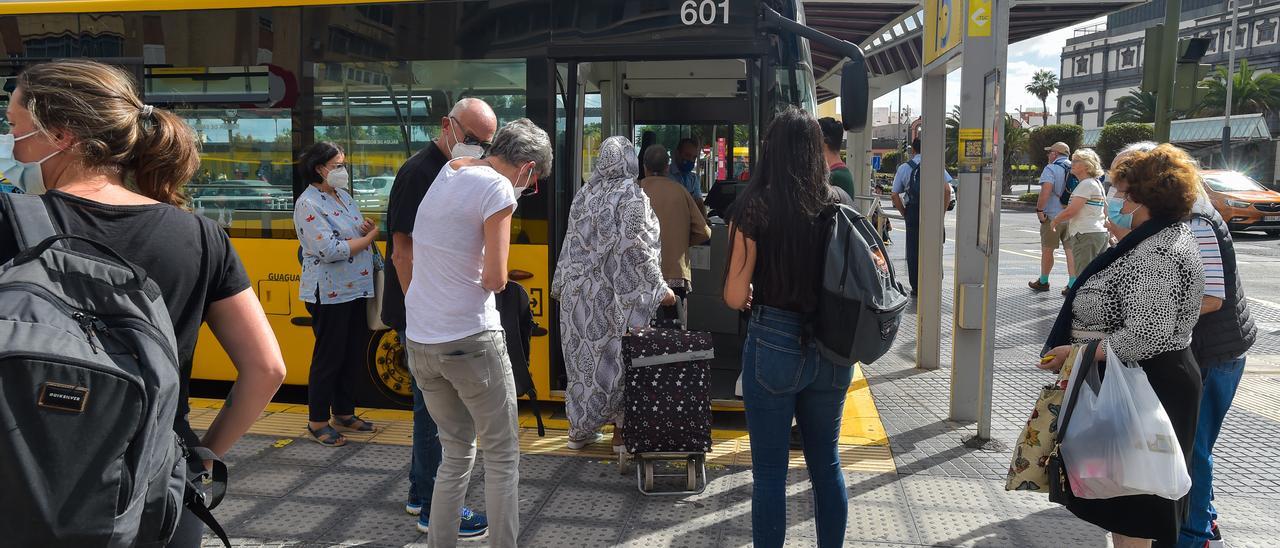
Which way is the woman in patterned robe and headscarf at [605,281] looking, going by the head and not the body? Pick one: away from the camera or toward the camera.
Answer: away from the camera

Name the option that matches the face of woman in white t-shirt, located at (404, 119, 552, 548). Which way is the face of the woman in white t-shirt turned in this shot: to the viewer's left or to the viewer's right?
to the viewer's right

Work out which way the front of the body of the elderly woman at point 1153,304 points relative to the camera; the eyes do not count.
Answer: to the viewer's left

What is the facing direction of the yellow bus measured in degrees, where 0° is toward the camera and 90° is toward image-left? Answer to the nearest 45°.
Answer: approximately 270°

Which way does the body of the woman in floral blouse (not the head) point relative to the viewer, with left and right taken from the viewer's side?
facing the viewer and to the right of the viewer

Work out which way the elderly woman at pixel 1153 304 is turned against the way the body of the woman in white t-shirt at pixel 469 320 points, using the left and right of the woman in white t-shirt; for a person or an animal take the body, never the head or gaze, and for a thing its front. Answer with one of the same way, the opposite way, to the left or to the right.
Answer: to the left

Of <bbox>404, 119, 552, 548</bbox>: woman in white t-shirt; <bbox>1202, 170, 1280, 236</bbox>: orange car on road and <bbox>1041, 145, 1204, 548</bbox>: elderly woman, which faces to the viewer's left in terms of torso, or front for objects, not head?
the elderly woman

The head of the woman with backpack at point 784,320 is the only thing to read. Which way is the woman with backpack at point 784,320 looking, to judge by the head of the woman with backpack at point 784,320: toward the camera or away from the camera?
away from the camera

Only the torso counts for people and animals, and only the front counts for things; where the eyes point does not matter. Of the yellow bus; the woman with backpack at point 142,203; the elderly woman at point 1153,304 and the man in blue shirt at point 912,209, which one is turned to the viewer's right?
the yellow bus

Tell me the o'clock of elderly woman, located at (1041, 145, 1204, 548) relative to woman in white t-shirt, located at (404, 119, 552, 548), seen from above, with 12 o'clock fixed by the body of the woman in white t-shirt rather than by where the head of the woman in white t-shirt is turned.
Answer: The elderly woman is roughly at 2 o'clock from the woman in white t-shirt.
